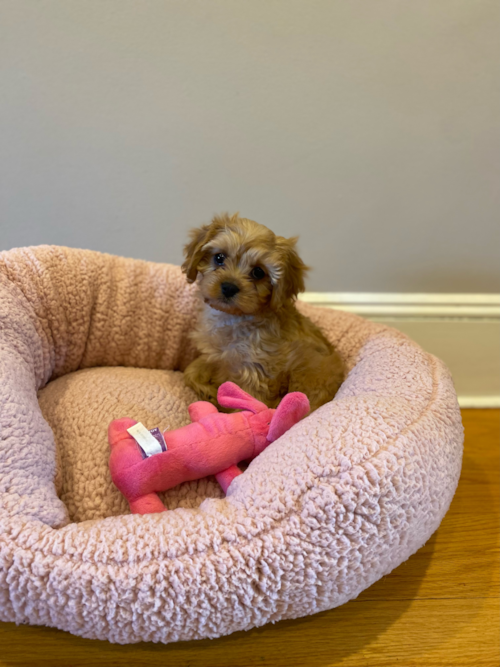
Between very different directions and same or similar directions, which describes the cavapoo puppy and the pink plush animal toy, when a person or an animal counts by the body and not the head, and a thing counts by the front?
very different directions

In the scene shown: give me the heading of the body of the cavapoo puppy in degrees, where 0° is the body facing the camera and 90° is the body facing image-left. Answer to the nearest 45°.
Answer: approximately 45°

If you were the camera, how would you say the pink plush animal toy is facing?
facing away from the viewer and to the right of the viewer
